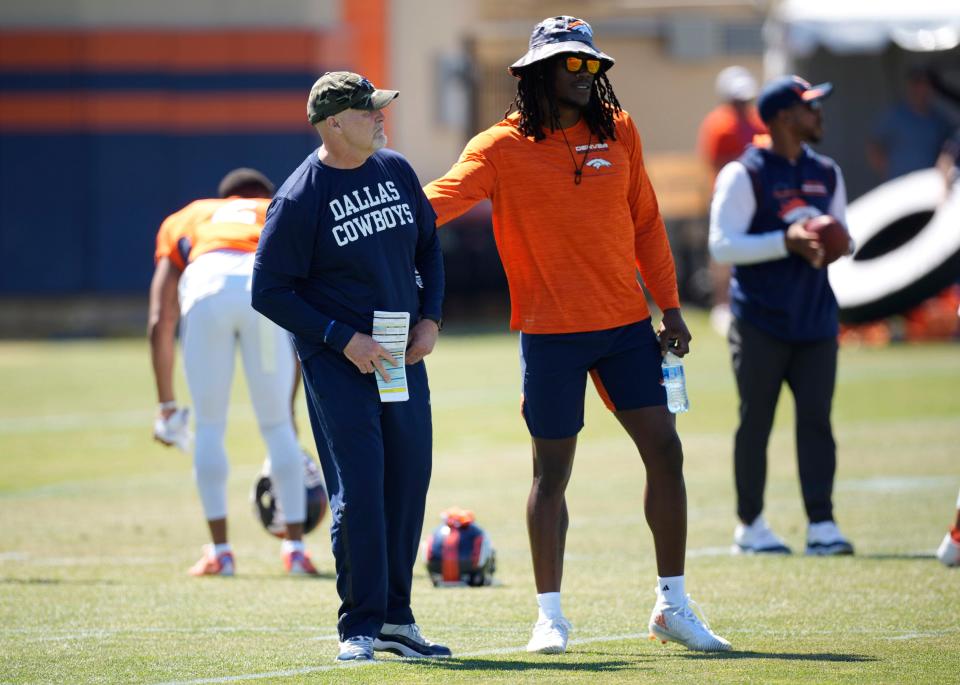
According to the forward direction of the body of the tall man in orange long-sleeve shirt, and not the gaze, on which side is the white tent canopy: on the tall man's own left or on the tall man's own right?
on the tall man's own left

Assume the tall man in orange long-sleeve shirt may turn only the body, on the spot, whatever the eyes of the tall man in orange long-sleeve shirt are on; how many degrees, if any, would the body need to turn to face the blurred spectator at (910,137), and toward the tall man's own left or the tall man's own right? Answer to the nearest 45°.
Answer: approximately 135° to the tall man's own left

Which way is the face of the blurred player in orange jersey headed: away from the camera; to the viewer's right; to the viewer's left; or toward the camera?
away from the camera

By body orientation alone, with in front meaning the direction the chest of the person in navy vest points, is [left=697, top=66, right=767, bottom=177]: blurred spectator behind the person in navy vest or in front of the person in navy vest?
behind

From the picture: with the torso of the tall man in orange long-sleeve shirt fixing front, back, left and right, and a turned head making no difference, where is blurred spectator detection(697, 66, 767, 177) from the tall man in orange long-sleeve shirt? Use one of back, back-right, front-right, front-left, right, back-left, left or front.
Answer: back-left
